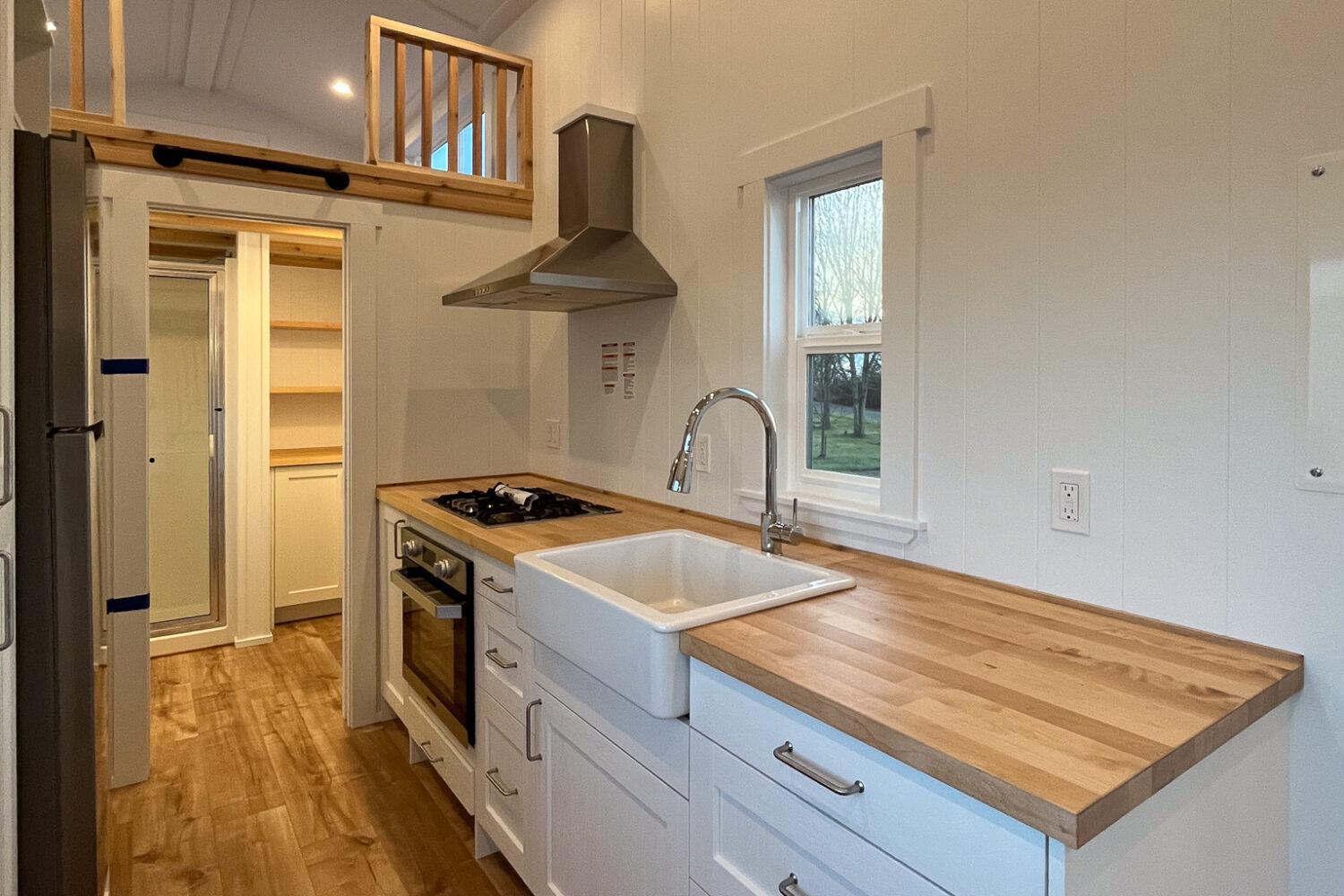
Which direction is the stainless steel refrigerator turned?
to the viewer's right

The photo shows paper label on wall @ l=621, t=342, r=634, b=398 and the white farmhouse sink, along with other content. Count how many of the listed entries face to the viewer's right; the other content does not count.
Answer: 0

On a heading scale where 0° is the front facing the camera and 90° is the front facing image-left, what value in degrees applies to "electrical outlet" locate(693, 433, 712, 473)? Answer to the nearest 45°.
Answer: approximately 45°

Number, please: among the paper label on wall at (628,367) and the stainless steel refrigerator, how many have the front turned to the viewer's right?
1

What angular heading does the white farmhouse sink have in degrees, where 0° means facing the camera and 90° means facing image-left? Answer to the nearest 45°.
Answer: approximately 45°

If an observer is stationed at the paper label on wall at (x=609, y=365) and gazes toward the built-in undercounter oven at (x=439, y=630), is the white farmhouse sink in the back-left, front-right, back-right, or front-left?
front-left

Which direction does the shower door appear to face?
toward the camera

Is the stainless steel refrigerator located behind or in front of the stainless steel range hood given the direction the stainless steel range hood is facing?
in front

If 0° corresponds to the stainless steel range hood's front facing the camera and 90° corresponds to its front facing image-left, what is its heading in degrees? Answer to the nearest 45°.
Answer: approximately 45°

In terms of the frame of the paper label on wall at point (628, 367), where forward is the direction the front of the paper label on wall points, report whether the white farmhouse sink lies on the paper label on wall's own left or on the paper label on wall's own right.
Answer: on the paper label on wall's own left

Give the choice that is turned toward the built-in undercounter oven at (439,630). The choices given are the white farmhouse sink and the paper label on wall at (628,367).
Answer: the paper label on wall

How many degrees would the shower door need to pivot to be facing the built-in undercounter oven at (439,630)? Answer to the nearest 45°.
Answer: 0° — it already faces it
